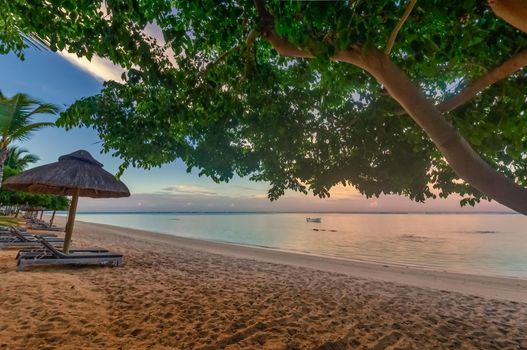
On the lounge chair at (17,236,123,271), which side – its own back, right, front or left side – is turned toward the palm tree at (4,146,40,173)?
left

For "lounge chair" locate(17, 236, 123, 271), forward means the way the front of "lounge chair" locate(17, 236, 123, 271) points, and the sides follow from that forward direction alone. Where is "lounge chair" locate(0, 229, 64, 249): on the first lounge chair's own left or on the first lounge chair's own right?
on the first lounge chair's own left

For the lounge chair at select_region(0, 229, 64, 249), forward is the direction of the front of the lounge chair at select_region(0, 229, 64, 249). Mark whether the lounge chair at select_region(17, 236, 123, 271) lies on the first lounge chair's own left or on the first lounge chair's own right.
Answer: on the first lounge chair's own right

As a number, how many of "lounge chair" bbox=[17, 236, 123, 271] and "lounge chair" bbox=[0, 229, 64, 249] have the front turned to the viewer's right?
2

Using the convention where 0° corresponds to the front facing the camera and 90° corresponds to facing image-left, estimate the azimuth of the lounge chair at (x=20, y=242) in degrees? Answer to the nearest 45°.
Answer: approximately 270°

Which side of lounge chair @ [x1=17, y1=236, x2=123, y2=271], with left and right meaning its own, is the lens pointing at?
right
